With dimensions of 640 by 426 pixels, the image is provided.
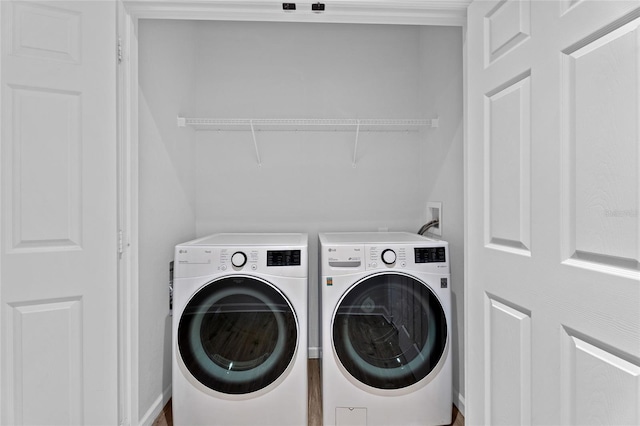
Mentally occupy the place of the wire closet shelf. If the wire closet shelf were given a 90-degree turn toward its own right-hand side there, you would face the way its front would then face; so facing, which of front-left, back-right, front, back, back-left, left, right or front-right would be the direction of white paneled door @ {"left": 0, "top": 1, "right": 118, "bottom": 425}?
front-left

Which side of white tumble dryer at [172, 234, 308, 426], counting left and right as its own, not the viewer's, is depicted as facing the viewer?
front

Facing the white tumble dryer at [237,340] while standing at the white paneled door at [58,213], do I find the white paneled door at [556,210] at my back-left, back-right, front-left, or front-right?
front-right

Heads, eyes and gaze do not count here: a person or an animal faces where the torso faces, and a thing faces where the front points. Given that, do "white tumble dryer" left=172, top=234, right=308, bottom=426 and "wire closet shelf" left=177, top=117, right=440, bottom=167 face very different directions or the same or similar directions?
same or similar directions

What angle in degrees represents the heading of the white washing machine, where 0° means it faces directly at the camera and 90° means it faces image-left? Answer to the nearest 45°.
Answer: approximately 0°

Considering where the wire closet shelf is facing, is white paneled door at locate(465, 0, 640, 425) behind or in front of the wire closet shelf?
in front

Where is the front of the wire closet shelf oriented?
toward the camera

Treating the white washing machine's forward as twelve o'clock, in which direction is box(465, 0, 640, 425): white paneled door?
The white paneled door is roughly at 11 o'clock from the white washing machine.

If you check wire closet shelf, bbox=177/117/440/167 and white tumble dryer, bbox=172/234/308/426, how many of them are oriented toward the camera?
2
